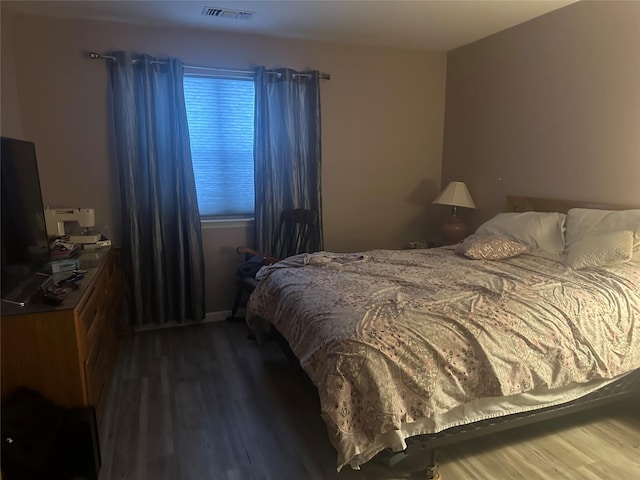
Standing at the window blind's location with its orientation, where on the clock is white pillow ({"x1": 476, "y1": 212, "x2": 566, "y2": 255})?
The white pillow is roughly at 10 o'clock from the window blind.

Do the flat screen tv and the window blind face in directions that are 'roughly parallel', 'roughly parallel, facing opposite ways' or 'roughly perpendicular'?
roughly perpendicular

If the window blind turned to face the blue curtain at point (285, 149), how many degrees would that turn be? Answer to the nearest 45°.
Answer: approximately 90° to its left

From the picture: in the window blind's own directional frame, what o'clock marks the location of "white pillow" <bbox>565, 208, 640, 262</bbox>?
The white pillow is roughly at 10 o'clock from the window blind.

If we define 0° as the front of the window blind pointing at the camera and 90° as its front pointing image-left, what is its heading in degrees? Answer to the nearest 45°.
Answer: approximately 0°

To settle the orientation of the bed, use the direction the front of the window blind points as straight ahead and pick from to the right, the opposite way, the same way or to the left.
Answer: to the right
